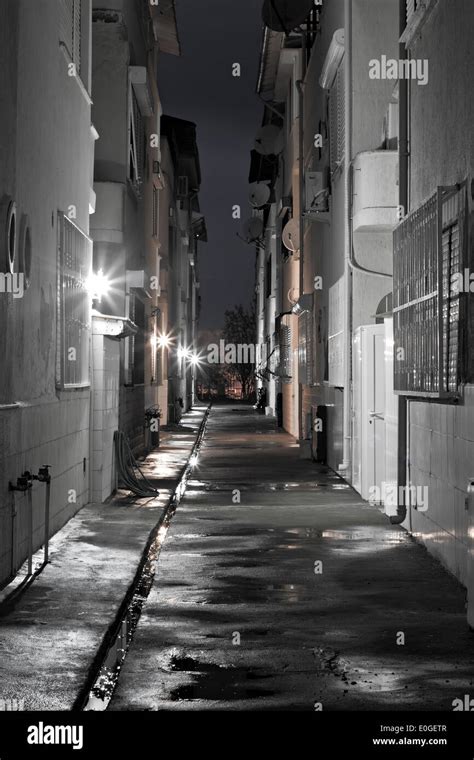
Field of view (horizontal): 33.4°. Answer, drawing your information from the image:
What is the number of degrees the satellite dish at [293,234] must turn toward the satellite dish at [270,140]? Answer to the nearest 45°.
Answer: approximately 135° to its right

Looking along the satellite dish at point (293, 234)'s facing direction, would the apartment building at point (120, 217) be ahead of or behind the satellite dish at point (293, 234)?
ahead

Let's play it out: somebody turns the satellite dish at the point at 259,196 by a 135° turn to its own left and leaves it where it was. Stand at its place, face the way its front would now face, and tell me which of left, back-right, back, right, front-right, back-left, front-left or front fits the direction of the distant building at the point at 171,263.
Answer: back

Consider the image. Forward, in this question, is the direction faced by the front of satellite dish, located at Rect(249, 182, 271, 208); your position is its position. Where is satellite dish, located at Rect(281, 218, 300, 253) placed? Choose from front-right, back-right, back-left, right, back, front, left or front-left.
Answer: front-left

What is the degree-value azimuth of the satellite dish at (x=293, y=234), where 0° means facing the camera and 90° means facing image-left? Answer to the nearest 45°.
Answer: approximately 45°

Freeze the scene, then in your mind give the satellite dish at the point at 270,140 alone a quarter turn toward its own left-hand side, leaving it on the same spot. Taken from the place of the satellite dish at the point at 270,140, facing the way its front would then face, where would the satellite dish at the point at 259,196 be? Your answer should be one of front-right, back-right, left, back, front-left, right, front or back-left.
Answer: back-left

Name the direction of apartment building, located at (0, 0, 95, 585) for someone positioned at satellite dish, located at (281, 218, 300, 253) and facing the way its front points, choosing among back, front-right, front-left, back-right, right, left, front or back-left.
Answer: front-left

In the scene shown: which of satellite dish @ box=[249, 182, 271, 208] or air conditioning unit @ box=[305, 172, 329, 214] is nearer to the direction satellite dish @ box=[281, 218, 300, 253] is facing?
the air conditioning unit

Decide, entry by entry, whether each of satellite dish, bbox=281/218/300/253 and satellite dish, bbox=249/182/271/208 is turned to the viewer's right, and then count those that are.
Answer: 0

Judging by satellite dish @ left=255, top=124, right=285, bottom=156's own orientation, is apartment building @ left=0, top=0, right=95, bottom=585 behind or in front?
in front

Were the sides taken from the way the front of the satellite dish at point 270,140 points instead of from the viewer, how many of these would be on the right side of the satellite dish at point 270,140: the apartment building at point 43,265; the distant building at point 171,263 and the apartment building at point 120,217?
1

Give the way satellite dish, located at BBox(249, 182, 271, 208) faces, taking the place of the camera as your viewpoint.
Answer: facing the viewer and to the left of the viewer

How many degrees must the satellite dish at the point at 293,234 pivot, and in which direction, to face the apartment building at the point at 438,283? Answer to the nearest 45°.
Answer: approximately 45° to its left
